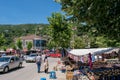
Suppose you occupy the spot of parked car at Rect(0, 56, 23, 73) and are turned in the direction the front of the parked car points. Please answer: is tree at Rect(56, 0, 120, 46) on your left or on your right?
on your left
